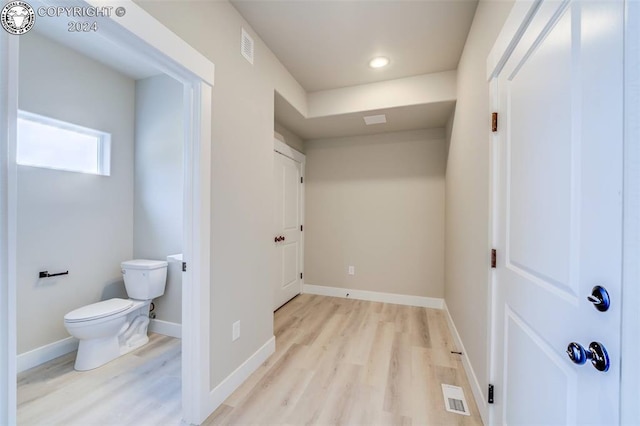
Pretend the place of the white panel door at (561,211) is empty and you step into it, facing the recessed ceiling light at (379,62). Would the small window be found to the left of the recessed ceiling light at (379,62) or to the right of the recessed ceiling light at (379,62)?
left

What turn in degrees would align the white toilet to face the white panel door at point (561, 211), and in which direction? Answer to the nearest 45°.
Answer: approximately 90° to its left

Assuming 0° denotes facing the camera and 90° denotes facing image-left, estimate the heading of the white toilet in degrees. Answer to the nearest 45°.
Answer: approximately 45°

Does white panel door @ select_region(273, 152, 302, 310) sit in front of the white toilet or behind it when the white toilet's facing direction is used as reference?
behind

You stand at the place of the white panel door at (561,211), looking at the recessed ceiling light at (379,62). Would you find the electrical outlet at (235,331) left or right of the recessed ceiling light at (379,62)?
left
